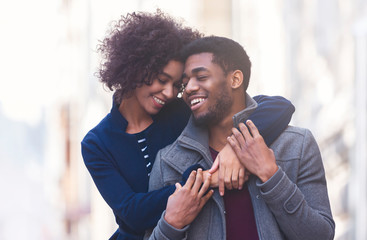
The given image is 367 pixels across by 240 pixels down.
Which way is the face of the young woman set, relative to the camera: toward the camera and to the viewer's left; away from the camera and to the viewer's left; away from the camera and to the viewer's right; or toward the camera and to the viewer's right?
toward the camera and to the viewer's right

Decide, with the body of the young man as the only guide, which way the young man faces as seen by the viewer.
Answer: toward the camera

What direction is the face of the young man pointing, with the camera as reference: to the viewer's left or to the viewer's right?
to the viewer's left

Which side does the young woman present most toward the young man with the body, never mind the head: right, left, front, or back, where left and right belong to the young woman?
front

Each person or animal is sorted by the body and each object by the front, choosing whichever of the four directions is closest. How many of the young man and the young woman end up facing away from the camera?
0

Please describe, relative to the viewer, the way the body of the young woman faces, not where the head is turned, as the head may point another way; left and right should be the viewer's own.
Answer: facing the viewer and to the right of the viewer
